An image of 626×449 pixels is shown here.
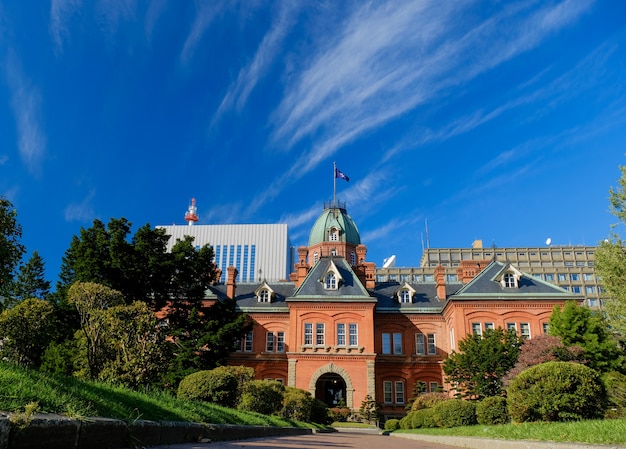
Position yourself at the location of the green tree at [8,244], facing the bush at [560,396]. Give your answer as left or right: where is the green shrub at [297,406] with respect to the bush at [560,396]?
left

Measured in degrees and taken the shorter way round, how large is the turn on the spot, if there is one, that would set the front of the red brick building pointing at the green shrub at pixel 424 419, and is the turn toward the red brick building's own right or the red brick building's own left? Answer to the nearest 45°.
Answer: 0° — it already faces it

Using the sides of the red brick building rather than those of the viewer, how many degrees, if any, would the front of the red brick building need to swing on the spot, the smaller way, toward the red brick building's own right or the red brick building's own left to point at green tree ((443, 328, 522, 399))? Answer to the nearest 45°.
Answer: approximately 45° to the red brick building's own left

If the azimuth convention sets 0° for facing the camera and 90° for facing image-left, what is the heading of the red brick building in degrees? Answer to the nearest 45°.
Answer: approximately 0°

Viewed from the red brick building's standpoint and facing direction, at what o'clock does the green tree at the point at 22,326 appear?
The green tree is roughly at 1 o'clock from the red brick building.
